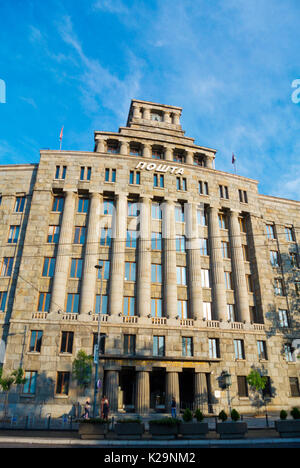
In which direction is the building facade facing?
toward the camera
